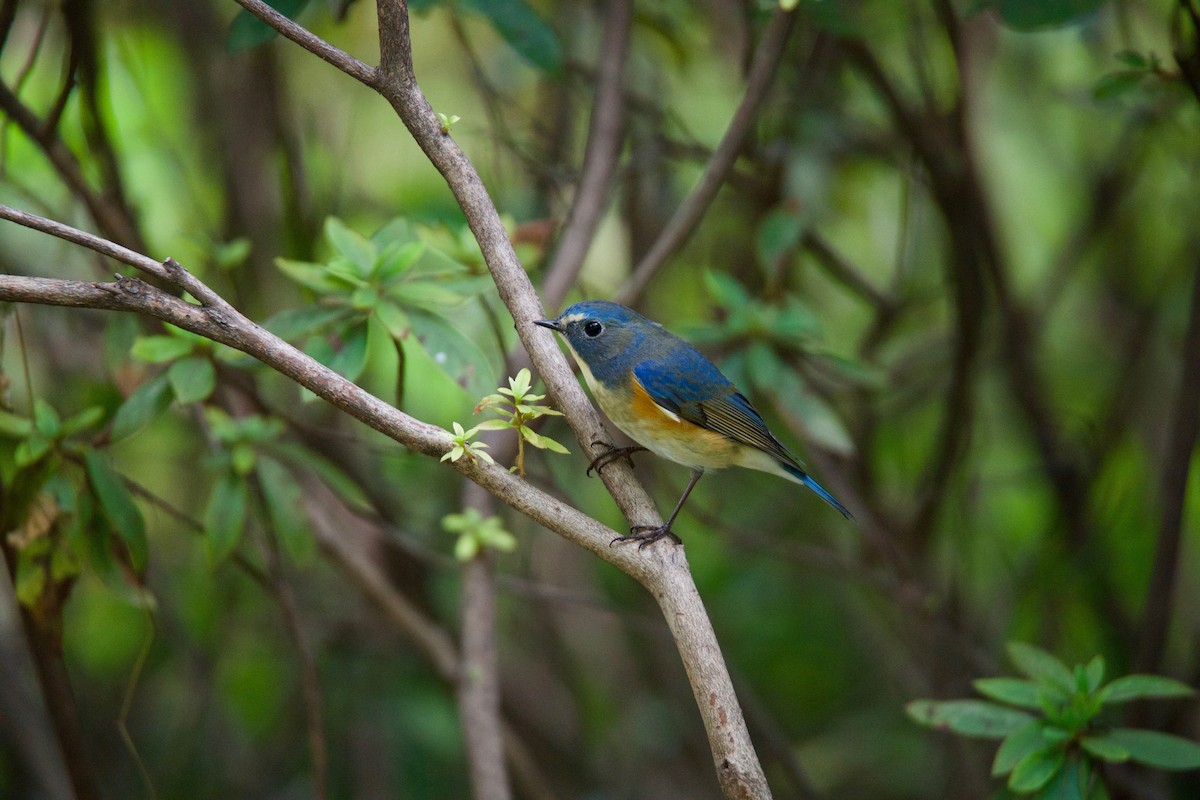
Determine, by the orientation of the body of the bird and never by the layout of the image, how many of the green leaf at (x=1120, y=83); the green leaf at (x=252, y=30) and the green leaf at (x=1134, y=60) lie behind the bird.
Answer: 2

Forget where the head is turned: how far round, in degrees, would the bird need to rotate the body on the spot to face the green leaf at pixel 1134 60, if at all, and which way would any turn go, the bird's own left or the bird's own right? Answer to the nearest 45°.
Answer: approximately 180°

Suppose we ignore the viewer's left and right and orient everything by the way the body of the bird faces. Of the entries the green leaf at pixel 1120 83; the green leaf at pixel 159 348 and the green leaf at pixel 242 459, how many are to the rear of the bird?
1

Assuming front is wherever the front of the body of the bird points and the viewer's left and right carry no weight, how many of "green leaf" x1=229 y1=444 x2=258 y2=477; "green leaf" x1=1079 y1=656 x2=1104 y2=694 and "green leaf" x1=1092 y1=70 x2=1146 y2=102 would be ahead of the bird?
1

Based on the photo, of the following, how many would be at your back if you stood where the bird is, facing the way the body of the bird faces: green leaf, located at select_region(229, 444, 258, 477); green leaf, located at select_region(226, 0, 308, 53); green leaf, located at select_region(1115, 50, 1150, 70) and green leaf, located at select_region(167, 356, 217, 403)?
1

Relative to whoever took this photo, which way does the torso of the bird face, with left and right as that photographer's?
facing to the left of the viewer

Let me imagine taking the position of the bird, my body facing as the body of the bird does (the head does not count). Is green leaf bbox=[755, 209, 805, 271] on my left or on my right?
on my right

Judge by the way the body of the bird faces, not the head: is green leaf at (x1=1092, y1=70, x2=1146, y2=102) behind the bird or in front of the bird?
behind
